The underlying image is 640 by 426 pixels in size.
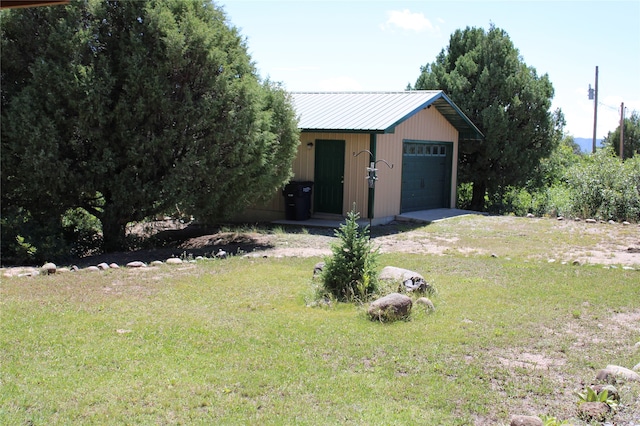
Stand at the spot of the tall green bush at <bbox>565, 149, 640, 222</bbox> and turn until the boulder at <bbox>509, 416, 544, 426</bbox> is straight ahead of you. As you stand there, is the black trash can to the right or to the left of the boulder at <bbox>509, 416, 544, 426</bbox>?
right

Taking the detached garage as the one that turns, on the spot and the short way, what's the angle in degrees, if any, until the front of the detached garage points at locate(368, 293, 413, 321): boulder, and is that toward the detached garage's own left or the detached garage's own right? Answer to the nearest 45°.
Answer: approximately 45° to the detached garage's own right

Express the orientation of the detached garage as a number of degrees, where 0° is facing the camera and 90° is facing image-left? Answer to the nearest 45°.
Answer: approximately 315°

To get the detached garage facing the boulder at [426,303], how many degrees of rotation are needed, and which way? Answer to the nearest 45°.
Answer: approximately 45° to its right

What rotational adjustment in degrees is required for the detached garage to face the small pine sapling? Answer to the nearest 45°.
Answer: approximately 45° to its right

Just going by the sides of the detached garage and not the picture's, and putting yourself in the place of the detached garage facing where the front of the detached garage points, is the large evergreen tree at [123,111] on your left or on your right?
on your right

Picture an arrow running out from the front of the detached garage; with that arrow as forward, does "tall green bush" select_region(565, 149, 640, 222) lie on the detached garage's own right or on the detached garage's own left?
on the detached garage's own left

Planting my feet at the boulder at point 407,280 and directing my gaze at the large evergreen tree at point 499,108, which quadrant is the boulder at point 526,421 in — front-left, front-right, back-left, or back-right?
back-right

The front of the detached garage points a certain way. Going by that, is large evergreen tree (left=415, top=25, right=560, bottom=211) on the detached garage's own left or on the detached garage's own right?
on the detached garage's own left
